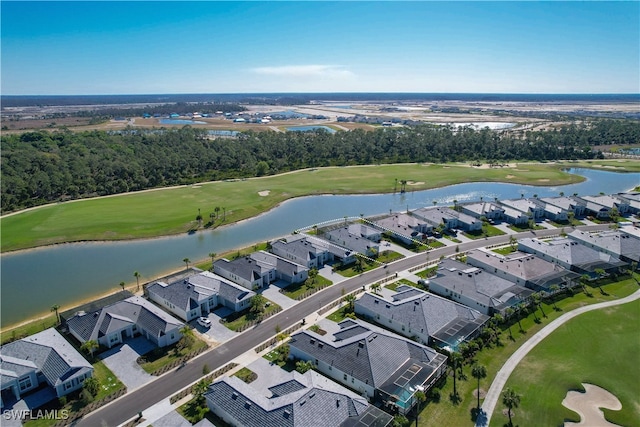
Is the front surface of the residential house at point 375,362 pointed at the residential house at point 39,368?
no

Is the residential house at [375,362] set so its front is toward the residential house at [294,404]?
no

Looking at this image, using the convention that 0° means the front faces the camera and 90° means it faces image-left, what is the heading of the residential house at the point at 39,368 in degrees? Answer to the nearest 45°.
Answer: approximately 315°

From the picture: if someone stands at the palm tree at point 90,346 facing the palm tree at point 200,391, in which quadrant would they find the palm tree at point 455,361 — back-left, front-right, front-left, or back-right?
front-left

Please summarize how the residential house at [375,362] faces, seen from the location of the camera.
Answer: facing away from the viewer and to the left of the viewer

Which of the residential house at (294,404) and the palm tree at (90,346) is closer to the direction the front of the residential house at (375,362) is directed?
the palm tree

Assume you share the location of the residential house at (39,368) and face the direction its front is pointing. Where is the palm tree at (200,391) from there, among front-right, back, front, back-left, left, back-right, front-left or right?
front

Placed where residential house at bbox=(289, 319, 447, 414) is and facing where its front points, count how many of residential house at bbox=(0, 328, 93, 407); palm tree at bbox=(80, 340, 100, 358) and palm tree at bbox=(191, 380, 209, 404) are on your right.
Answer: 0

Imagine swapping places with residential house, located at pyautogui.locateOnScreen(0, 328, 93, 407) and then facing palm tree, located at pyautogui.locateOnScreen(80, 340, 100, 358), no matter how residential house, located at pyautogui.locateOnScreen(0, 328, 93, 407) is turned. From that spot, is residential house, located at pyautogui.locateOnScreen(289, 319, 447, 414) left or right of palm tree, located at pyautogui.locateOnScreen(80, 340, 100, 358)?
right

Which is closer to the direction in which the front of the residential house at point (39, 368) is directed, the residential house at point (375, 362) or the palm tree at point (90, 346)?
the residential house

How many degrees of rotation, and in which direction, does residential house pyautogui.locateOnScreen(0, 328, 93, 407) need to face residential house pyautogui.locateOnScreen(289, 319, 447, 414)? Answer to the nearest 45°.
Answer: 0° — it already faces it
